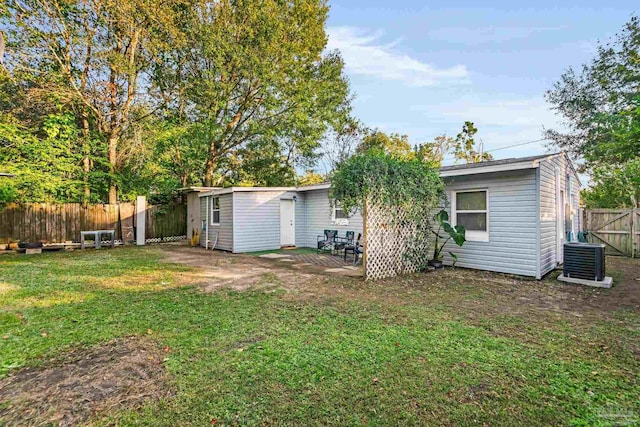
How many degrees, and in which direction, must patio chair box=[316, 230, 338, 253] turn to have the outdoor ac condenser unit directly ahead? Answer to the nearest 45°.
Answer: approximately 90° to its left

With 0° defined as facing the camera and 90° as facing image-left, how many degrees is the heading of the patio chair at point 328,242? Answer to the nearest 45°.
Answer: approximately 45°

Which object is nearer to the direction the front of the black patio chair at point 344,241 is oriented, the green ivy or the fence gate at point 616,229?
the green ivy

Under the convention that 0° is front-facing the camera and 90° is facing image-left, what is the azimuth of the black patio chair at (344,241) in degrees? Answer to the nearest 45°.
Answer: approximately 45°

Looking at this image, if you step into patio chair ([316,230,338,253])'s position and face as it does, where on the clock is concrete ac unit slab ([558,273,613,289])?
The concrete ac unit slab is roughly at 9 o'clock from the patio chair.
